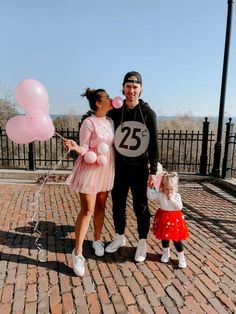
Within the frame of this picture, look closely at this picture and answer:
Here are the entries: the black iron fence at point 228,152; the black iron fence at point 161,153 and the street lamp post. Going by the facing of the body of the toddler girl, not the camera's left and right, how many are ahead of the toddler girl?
0

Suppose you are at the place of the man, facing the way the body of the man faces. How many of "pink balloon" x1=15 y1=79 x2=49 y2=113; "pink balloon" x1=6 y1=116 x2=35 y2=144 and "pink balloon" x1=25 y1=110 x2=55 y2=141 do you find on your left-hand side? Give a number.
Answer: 0

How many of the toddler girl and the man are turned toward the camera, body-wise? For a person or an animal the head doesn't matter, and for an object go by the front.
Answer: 2

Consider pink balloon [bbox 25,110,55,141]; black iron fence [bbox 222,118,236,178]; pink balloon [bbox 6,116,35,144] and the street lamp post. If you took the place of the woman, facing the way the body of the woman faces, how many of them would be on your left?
2

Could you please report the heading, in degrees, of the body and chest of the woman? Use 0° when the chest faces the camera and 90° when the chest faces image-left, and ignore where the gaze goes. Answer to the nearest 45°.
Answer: approximately 315°

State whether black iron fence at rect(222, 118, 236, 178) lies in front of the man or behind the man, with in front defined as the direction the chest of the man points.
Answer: behind

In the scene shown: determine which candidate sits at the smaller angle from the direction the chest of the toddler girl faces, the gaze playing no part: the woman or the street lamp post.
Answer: the woman

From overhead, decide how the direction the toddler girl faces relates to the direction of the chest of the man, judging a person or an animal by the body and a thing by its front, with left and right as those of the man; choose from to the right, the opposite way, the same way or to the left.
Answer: the same way

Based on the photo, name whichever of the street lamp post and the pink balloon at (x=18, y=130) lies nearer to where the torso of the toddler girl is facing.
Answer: the pink balloon

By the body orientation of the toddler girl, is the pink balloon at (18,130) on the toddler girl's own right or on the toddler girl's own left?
on the toddler girl's own right

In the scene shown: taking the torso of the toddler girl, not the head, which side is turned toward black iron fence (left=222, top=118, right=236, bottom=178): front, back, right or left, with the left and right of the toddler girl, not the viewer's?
back

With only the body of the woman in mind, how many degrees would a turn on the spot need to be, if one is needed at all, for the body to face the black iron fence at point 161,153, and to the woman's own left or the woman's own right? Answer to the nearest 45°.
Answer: approximately 135° to the woman's own left

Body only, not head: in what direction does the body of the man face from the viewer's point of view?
toward the camera

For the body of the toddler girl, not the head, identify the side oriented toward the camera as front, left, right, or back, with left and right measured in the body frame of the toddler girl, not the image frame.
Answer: front

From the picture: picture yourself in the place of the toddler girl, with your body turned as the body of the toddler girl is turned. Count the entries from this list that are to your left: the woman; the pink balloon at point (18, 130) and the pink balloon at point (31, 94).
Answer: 0

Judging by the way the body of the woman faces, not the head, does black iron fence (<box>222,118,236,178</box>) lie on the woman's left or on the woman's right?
on the woman's left

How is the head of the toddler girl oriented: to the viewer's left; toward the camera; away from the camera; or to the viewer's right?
toward the camera

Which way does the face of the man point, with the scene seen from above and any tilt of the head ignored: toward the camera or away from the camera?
toward the camera

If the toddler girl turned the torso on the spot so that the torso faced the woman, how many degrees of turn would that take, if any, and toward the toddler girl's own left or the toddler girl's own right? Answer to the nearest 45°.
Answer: approximately 90° to the toddler girl's own right

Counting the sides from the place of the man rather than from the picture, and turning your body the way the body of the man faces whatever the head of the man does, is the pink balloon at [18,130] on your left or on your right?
on your right
